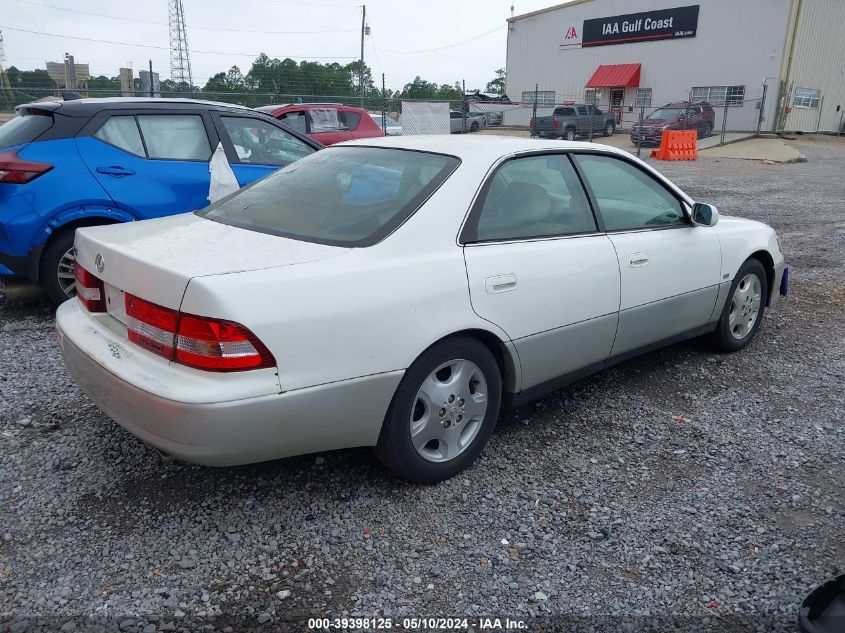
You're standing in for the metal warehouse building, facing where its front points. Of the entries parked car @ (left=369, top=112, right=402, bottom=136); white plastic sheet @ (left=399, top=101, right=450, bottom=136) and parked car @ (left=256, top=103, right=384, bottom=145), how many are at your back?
0

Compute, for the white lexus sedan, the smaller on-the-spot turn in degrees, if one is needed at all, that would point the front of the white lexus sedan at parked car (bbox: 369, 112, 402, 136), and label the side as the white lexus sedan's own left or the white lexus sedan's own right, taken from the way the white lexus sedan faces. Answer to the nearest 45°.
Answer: approximately 45° to the white lexus sedan's own left

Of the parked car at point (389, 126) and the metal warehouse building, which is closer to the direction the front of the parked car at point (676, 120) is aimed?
the parked car

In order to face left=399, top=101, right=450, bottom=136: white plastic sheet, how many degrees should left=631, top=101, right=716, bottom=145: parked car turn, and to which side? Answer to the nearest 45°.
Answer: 0° — it already faces it

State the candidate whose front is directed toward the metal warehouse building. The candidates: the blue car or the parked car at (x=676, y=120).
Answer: the blue car

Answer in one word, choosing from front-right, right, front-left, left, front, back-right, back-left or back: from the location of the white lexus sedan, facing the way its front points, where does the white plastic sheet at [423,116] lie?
front-left

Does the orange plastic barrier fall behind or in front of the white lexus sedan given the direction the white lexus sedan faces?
in front

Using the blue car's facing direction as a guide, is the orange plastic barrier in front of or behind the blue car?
in front

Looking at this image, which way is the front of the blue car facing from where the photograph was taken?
facing away from the viewer and to the right of the viewer

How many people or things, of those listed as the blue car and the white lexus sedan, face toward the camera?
0

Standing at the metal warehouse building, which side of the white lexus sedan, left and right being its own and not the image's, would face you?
front

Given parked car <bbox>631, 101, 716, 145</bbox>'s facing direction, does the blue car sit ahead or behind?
ahead

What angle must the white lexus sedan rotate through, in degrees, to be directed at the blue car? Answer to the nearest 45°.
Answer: approximately 90° to its left

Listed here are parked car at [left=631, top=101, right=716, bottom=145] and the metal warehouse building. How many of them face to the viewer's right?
0

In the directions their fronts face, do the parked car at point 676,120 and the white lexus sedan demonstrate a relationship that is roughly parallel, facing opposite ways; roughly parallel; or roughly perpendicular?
roughly parallel, facing opposite ways

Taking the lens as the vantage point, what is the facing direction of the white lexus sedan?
facing away from the viewer and to the right of the viewer

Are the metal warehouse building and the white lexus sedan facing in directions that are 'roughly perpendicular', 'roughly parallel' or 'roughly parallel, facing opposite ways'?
roughly parallel, facing opposite ways

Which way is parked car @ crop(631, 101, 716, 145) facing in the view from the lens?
facing the viewer and to the left of the viewer

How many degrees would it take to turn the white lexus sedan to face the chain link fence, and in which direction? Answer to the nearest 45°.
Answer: approximately 45° to its left
